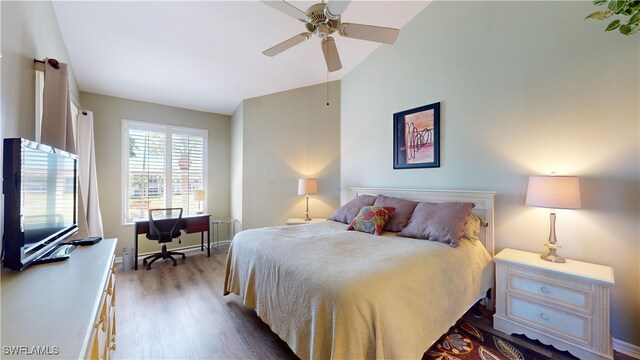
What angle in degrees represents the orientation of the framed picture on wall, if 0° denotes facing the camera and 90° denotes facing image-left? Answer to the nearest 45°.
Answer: approximately 45°

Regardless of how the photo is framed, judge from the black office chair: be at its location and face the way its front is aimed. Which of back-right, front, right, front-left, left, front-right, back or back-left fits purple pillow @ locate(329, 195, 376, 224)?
back-right

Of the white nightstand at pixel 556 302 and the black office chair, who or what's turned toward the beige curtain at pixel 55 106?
the white nightstand

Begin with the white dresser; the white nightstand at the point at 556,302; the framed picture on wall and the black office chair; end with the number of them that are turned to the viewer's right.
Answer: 1

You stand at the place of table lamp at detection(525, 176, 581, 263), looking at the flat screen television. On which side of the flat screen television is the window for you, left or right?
right

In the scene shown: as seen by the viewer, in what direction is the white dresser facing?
to the viewer's right

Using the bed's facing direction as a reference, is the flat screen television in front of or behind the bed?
in front

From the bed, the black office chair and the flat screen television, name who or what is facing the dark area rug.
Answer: the flat screen television

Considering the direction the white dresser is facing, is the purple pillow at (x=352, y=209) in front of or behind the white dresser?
in front

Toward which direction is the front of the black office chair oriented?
away from the camera

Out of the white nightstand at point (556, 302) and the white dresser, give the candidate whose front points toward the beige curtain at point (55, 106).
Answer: the white nightstand

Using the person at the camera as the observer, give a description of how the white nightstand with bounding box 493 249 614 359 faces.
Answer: facing the viewer and to the left of the viewer
